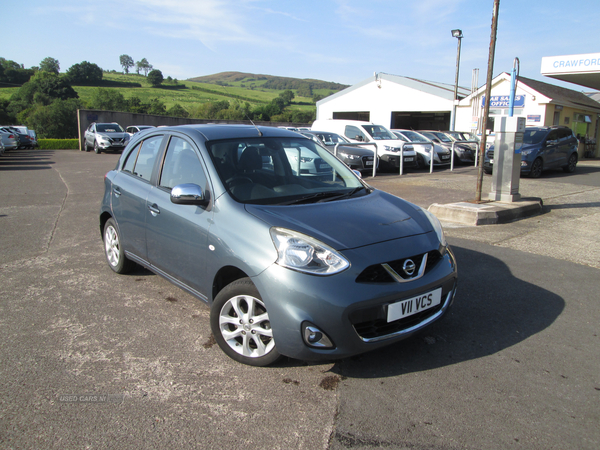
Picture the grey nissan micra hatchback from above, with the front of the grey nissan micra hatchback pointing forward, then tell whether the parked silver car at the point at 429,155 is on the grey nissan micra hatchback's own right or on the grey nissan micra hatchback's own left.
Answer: on the grey nissan micra hatchback's own left

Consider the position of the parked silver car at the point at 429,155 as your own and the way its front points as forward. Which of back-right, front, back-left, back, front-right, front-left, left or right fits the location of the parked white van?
right

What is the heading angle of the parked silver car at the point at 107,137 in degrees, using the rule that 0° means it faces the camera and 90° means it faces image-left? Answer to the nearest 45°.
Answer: approximately 315°

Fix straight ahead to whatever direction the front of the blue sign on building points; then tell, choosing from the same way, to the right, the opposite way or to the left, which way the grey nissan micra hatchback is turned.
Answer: to the left

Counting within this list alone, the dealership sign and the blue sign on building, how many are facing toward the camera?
2

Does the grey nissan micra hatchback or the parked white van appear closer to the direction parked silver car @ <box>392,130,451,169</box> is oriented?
the grey nissan micra hatchback
